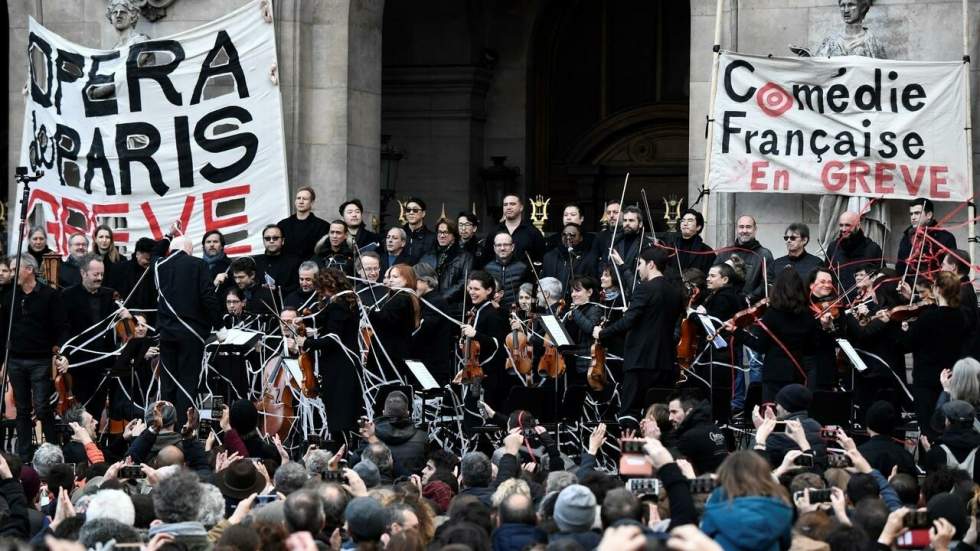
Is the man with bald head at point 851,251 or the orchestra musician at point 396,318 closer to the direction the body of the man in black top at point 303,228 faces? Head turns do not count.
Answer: the orchestra musician

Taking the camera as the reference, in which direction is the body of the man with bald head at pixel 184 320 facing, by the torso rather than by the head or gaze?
away from the camera

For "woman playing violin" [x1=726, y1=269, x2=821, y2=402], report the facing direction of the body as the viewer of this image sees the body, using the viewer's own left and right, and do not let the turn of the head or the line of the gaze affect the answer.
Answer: facing away from the viewer

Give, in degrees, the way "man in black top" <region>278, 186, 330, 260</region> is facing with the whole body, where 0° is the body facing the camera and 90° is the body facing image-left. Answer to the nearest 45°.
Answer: approximately 0°

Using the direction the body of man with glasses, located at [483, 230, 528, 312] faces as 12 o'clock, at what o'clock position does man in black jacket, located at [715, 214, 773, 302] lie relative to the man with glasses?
The man in black jacket is roughly at 9 o'clock from the man with glasses.

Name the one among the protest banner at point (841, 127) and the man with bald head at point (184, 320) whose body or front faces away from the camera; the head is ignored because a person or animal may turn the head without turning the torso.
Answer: the man with bald head
